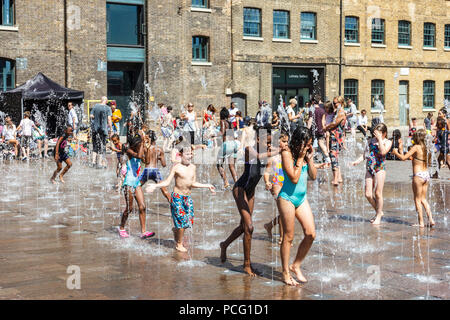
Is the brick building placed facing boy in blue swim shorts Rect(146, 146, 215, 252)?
yes

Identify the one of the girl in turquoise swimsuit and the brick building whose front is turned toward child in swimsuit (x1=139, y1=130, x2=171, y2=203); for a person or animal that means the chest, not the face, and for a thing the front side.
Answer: the brick building

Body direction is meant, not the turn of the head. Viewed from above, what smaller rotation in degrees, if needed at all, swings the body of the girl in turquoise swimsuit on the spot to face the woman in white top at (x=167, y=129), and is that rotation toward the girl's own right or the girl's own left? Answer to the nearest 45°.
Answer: approximately 135° to the girl's own left

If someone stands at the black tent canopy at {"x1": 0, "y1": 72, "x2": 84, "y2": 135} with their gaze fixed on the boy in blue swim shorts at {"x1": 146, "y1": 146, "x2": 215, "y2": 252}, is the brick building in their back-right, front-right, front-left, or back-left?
back-left

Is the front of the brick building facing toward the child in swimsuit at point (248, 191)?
yes
